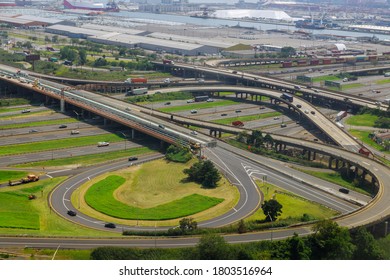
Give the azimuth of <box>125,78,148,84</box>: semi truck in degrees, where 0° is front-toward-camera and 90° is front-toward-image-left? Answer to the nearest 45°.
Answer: approximately 90°

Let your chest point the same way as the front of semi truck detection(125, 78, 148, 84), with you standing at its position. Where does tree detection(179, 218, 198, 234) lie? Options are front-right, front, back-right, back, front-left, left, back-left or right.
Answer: left

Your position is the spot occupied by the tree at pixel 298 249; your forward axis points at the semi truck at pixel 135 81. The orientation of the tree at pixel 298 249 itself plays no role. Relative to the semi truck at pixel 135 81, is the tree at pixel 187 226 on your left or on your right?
left

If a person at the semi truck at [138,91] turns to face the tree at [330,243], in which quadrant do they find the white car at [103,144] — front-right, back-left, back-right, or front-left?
front-right

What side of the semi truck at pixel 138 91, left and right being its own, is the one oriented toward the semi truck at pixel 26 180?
left

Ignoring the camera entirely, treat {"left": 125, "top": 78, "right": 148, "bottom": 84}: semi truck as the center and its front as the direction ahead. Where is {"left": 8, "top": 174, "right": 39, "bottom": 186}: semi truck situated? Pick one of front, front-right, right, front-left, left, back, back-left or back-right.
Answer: left

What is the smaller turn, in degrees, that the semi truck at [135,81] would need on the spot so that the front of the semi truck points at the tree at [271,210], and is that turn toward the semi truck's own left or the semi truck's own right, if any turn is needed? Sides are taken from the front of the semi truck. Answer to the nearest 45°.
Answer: approximately 90° to the semi truck's own left

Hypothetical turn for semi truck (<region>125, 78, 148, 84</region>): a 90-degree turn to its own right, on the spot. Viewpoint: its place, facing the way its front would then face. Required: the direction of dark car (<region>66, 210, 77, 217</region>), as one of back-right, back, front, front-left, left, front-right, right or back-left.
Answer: back
